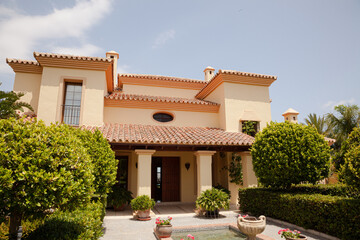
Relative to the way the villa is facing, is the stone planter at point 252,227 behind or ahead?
ahead

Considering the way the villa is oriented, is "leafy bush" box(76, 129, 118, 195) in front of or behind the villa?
in front

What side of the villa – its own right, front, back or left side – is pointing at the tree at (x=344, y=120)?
left

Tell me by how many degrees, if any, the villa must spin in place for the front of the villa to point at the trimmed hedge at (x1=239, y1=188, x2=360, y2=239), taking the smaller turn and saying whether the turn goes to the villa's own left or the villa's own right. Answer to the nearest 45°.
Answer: approximately 45° to the villa's own left

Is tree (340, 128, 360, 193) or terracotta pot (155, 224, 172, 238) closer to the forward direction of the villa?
the terracotta pot

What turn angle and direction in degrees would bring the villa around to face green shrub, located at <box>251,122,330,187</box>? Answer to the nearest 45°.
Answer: approximately 45° to its left

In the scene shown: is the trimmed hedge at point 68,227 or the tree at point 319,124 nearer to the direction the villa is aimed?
the trimmed hedge

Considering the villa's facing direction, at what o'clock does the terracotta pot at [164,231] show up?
The terracotta pot is roughly at 12 o'clock from the villa.

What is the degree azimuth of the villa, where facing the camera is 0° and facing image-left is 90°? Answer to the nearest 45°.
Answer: approximately 0°
